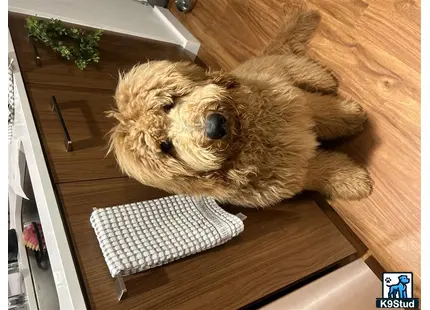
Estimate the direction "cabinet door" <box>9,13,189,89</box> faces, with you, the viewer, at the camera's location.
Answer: facing the viewer

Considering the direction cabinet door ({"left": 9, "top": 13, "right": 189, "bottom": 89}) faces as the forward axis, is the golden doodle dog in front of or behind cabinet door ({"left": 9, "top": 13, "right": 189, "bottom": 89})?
in front
